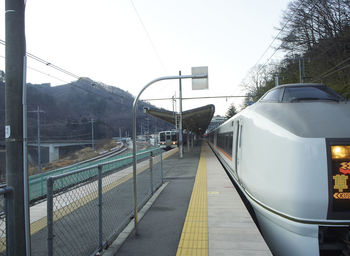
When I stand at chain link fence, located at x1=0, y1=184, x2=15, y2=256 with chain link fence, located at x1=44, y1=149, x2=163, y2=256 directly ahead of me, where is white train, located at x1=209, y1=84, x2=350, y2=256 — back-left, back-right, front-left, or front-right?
front-right

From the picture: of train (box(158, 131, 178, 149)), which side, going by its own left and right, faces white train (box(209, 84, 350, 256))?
front

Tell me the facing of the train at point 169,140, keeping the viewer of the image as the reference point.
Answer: facing the viewer

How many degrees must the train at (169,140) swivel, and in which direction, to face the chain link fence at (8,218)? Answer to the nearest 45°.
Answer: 0° — it already faces it

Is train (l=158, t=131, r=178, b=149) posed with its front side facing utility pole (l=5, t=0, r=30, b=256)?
yes

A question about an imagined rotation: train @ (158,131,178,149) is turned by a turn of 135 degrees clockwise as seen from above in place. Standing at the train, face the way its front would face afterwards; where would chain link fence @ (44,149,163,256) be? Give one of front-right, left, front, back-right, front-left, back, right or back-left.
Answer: back-left
